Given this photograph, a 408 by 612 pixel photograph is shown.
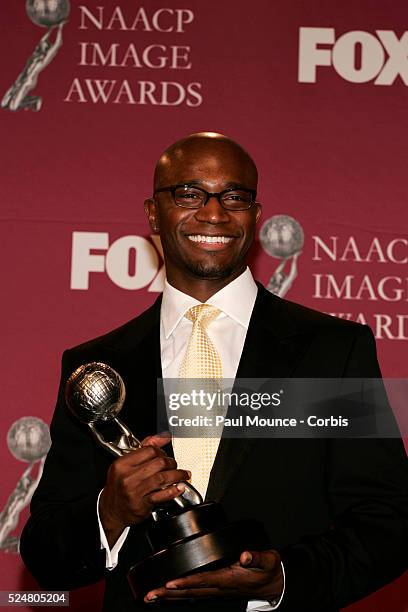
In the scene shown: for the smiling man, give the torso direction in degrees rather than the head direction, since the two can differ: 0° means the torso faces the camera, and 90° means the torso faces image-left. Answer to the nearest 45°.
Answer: approximately 0°
